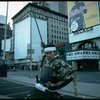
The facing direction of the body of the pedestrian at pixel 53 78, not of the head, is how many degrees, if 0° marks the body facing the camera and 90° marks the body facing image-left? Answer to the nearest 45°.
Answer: approximately 45°
